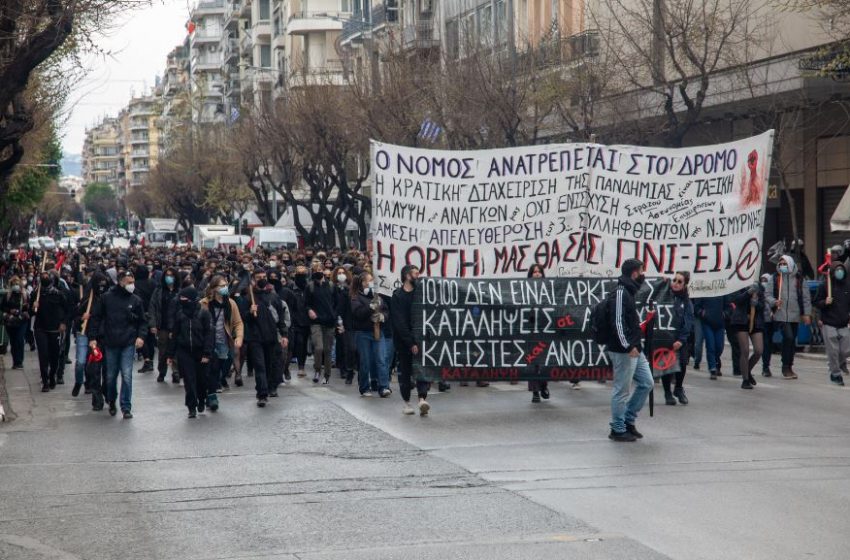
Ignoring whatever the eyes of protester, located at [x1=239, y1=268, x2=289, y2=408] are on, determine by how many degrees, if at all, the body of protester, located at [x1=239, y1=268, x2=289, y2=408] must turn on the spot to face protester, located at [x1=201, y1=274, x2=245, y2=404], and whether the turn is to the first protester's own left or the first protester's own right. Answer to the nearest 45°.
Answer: approximately 45° to the first protester's own right

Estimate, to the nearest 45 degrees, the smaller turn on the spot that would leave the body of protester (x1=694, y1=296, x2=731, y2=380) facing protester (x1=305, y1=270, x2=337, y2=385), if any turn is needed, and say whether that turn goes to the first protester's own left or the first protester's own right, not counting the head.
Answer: approximately 90° to the first protester's own right

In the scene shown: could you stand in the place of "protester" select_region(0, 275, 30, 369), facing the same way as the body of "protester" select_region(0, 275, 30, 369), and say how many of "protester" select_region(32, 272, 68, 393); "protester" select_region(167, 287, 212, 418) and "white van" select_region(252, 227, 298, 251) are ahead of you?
2

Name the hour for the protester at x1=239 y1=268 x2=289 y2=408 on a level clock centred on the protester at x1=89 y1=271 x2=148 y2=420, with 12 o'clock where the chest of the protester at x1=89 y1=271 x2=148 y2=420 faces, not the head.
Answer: the protester at x1=239 y1=268 x2=289 y2=408 is roughly at 8 o'clock from the protester at x1=89 y1=271 x2=148 y2=420.

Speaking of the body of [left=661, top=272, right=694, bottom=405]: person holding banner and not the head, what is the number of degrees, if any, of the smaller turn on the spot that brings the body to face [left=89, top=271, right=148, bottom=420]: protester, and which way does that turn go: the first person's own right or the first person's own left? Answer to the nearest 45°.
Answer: approximately 45° to the first person's own right

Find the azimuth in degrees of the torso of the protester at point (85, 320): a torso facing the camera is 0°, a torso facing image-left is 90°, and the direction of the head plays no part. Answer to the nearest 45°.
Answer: approximately 315°
